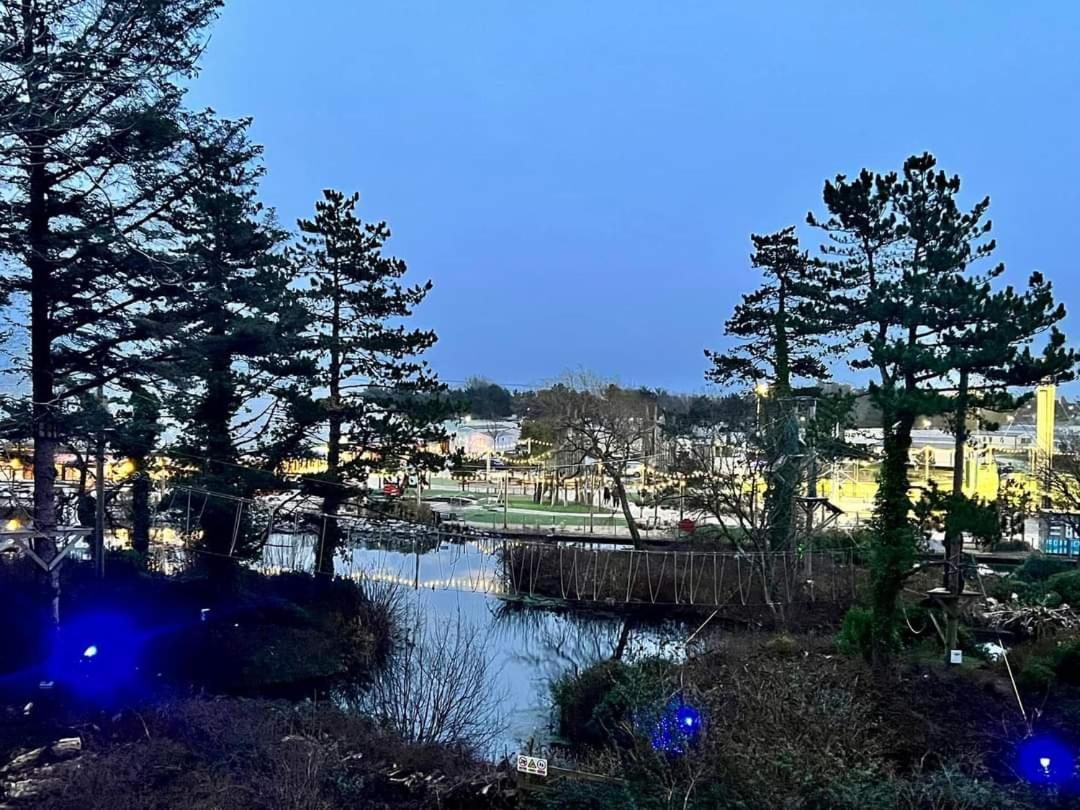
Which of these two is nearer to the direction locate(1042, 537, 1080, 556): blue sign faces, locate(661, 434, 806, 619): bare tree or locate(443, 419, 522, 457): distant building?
the bare tree

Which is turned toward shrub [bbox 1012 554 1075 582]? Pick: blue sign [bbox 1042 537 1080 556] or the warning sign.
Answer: the blue sign

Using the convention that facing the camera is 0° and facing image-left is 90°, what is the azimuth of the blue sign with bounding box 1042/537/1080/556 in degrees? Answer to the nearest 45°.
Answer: approximately 0°

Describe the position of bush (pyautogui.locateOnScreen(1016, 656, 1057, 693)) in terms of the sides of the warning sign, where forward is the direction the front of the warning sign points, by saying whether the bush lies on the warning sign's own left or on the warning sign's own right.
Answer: on the warning sign's own left

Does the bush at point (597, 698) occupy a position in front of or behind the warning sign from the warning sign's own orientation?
behind

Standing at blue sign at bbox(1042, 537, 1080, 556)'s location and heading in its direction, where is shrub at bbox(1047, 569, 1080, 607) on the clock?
The shrub is roughly at 12 o'clock from the blue sign.

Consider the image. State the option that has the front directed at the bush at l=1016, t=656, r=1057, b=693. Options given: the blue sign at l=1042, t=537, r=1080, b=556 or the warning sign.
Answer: the blue sign

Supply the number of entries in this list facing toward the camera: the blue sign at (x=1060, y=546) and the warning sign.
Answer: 2
